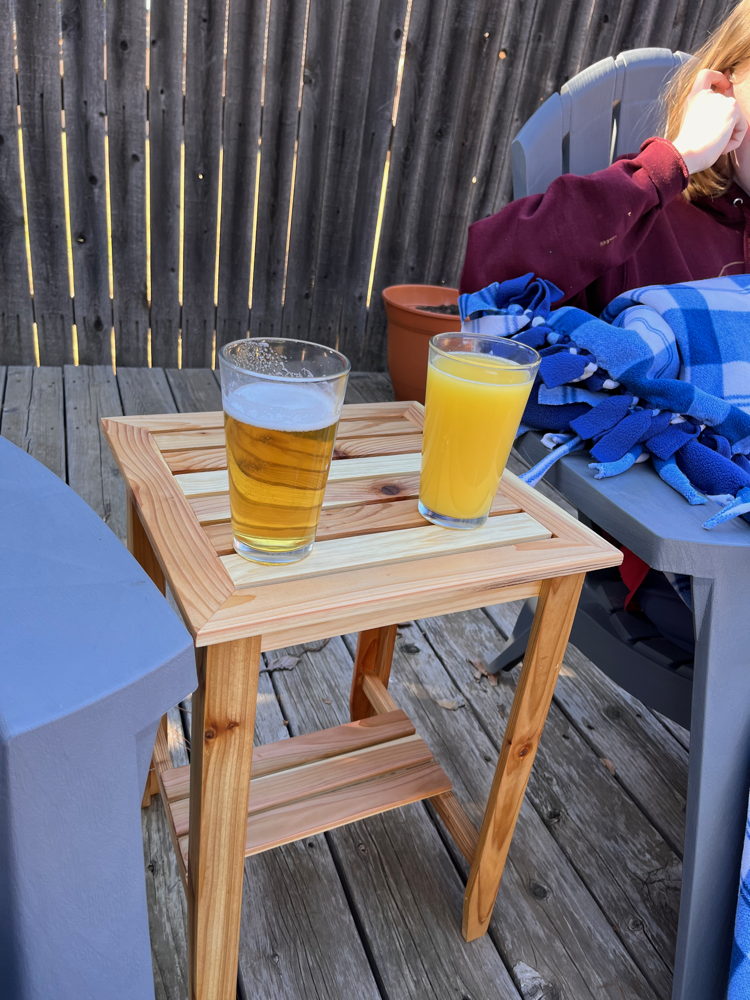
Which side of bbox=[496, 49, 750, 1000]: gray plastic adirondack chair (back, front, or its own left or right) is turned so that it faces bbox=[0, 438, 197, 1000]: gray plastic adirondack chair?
right

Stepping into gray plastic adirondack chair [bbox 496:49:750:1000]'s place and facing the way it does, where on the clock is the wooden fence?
The wooden fence is roughly at 6 o'clock from the gray plastic adirondack chair.

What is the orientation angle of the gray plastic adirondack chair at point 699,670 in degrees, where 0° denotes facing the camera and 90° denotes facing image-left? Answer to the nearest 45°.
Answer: approximately 315°
